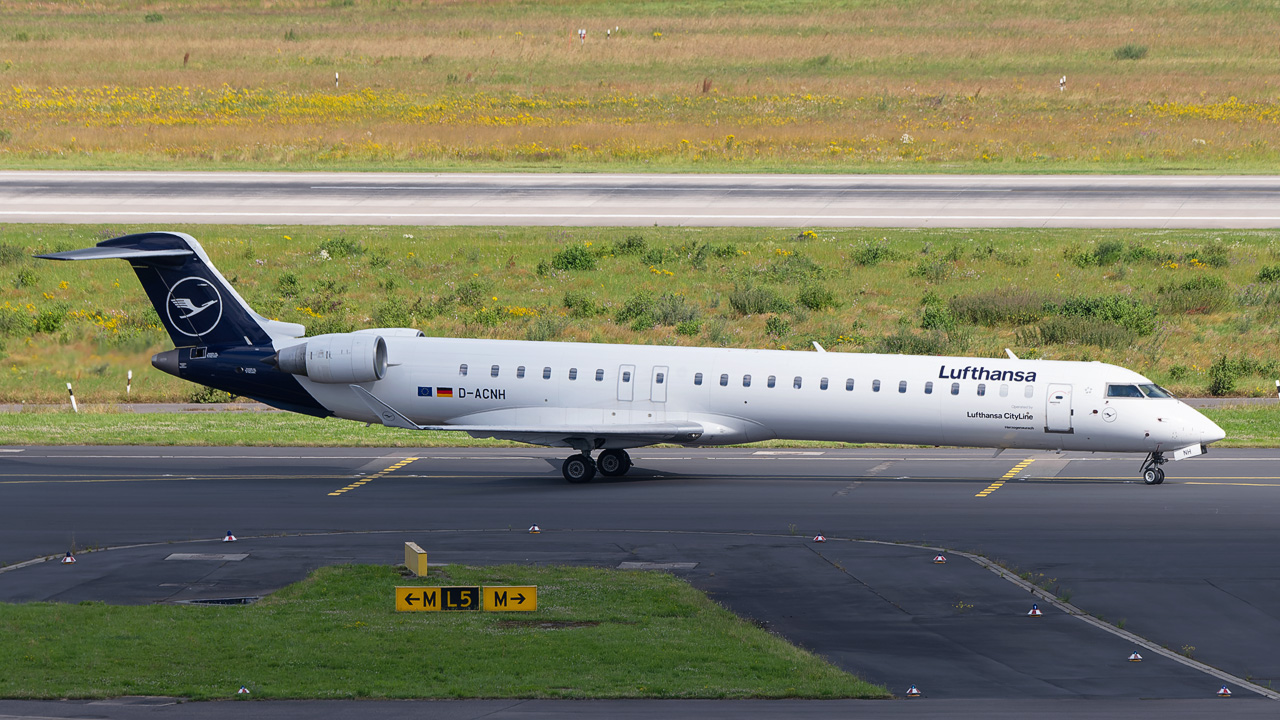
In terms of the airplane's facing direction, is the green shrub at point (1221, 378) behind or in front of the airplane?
in front

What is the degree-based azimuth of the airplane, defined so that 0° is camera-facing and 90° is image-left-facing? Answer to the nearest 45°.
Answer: approximately 270°
